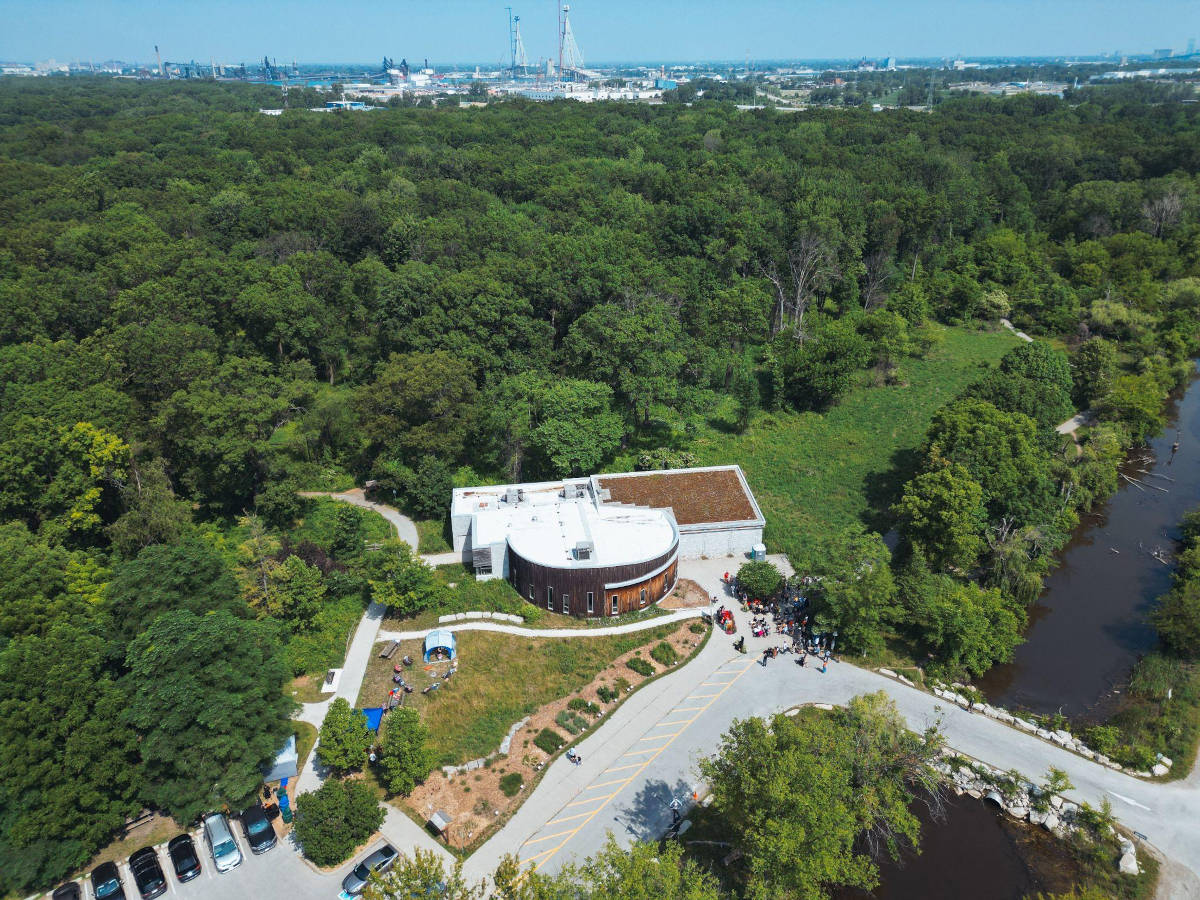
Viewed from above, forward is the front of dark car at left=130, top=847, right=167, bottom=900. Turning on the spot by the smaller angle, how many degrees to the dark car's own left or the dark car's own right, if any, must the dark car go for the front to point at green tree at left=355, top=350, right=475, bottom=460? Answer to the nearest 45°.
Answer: approximately 45° to the dark car's own right

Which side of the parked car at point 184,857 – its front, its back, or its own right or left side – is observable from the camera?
back

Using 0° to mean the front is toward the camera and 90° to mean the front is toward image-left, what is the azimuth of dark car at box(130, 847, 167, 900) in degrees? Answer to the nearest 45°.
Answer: approximately 180°

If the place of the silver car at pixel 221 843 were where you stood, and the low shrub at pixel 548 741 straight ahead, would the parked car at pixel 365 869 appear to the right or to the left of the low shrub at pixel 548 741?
right

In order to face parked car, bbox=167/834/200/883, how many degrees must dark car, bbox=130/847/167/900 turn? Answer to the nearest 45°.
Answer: approximately 90° to its right

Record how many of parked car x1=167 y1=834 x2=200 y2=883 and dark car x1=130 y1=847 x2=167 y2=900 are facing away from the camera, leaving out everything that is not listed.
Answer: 2

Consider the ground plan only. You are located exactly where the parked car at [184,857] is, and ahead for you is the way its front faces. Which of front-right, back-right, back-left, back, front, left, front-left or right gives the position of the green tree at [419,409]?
front-right

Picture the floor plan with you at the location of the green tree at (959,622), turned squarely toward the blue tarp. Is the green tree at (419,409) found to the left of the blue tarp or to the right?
right

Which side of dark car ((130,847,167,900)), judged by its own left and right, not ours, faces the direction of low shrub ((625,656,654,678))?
right
